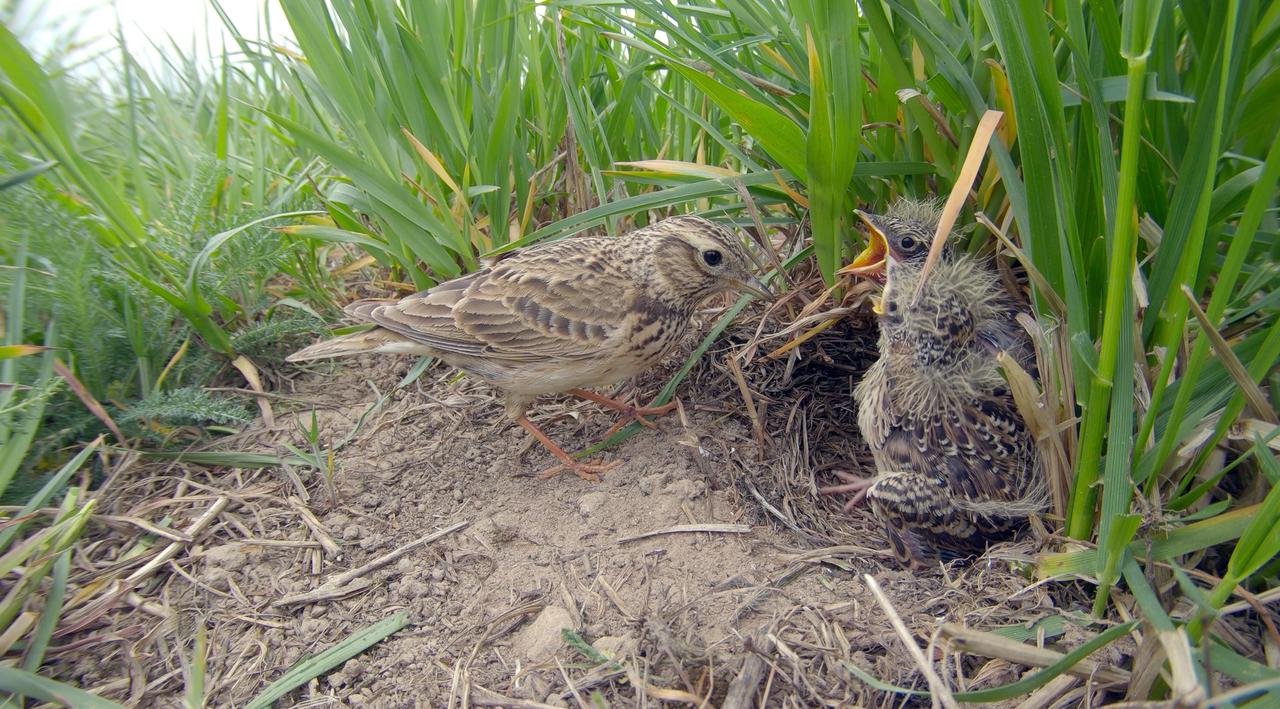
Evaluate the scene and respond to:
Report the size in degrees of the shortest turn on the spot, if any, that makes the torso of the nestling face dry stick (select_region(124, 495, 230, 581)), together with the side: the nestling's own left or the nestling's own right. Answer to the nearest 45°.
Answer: approximately 45° to the nestling's own left

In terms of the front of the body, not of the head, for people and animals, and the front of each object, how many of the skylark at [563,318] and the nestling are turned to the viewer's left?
1

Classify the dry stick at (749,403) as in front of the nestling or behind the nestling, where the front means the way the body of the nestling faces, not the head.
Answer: in front

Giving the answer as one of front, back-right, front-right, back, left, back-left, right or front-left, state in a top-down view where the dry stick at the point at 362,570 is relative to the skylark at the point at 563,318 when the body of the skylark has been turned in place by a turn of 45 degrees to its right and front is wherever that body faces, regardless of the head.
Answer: right

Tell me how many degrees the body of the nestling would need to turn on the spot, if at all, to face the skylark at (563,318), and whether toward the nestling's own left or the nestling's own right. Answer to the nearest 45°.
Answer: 0° — it already faces it

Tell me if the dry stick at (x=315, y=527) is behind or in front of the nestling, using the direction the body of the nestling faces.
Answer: in front

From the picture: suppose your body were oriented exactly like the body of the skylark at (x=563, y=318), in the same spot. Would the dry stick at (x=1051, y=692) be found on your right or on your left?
on your right

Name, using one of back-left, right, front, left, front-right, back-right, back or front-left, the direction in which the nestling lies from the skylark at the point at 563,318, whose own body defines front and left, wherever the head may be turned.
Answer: front-right

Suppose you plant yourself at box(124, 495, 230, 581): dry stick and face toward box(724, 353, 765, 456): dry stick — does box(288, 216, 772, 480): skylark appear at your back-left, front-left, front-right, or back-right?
front-left

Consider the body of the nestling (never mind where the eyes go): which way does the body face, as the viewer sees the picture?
to the viewer's left

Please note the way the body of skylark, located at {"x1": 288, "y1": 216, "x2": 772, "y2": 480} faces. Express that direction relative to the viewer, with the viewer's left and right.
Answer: facing to the right of the viewer
